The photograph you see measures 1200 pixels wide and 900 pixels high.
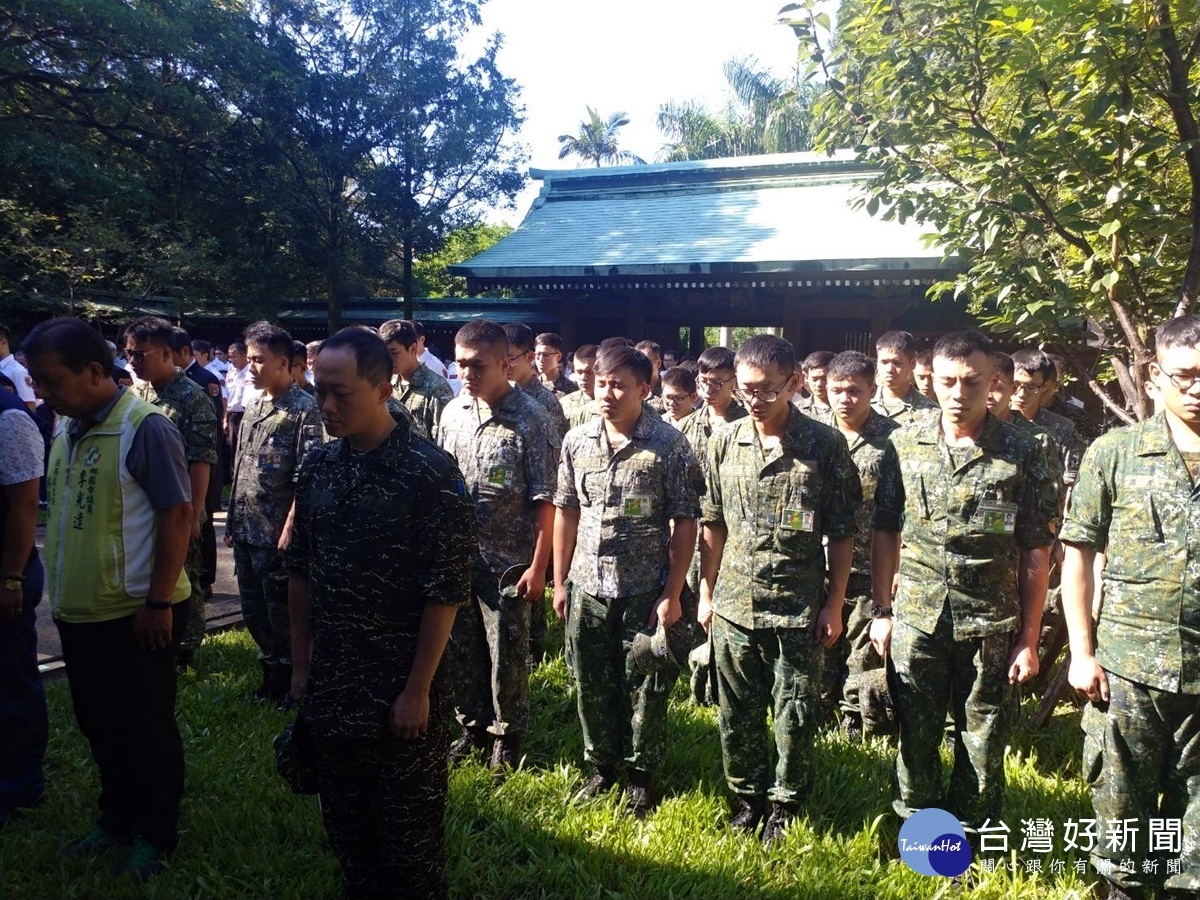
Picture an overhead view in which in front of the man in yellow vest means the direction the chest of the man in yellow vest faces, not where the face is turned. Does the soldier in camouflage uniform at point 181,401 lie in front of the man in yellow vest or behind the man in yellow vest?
behind

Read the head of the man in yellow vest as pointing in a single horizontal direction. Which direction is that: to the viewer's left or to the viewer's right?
to the viewer's left

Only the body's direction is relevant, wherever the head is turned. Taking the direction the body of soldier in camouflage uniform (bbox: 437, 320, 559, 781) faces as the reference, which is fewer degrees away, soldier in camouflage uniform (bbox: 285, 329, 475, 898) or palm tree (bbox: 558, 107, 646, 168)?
the soldier in camouflage uniform

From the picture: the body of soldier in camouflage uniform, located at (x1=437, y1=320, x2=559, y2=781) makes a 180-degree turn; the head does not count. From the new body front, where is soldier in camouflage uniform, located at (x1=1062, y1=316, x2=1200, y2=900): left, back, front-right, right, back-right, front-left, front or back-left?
right

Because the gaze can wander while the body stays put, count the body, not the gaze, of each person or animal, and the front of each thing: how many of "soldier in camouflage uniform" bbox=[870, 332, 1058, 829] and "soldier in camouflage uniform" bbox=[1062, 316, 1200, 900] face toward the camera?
2

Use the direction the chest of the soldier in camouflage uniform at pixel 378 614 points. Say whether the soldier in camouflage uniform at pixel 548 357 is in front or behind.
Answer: behind

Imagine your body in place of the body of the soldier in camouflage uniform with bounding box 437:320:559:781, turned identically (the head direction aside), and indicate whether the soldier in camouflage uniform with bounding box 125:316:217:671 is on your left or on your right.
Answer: on your right
